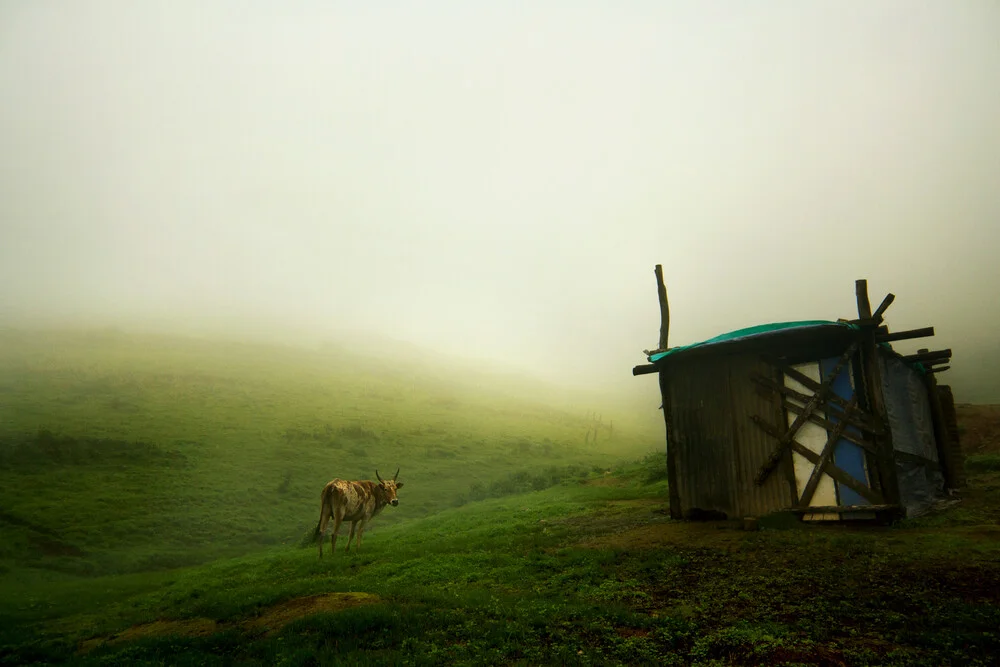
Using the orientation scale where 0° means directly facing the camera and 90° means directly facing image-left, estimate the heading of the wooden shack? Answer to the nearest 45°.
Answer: approximately 0°

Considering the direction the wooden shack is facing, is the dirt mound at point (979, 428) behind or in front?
behind

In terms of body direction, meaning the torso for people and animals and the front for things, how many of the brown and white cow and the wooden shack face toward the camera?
1

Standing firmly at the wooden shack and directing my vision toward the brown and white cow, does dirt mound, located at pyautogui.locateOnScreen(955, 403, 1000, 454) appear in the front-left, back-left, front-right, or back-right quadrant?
back-right

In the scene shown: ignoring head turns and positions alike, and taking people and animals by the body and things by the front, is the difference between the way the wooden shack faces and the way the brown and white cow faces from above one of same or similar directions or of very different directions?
very different directions

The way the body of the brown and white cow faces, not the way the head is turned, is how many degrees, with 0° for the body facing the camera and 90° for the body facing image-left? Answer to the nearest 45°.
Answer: approximately 225°

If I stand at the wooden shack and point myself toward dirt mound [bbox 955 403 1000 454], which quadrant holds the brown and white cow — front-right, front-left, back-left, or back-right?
back-left
